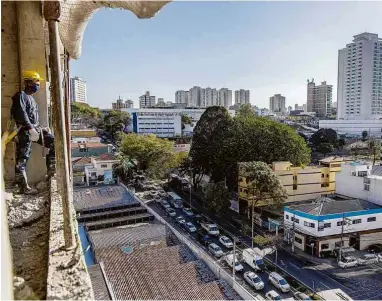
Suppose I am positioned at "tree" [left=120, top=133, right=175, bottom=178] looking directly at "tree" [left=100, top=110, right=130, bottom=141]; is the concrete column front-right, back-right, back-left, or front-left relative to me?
back-left

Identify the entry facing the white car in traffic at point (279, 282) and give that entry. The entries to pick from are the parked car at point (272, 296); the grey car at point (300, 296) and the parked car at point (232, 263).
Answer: the parked car at point (232, 263)

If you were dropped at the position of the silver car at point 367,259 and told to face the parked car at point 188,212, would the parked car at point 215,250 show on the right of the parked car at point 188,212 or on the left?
left
